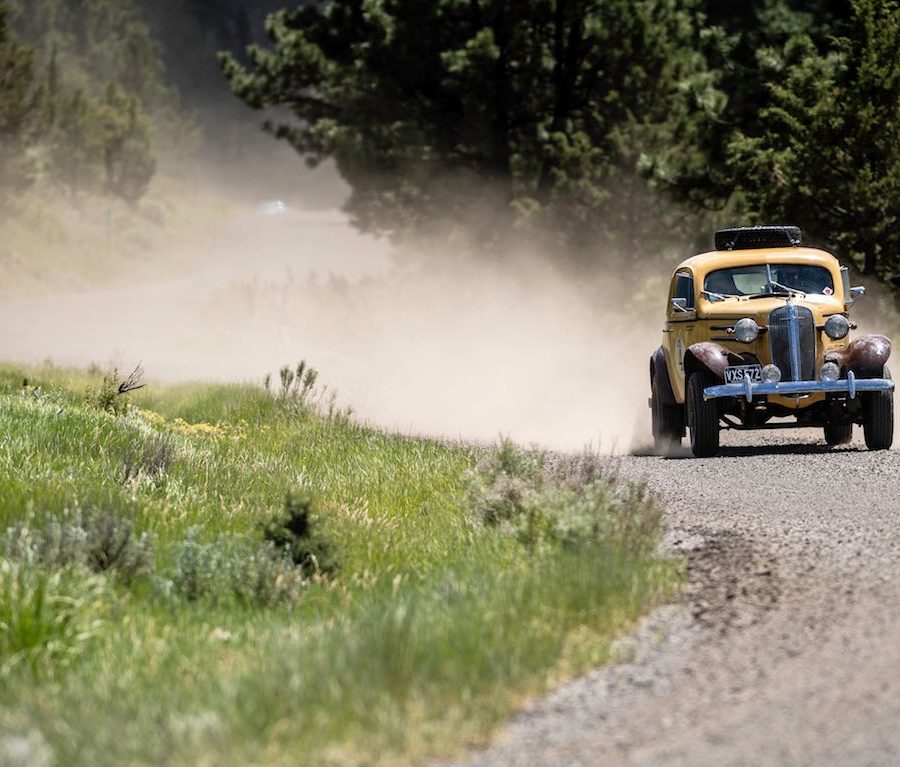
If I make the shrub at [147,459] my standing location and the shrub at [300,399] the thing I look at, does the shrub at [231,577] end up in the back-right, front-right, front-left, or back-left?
back-right

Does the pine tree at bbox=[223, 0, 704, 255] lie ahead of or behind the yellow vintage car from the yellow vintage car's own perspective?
behind

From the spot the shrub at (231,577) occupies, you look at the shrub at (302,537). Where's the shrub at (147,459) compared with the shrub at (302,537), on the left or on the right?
left

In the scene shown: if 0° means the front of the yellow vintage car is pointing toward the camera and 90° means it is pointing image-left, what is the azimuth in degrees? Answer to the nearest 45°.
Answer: approximately 0°

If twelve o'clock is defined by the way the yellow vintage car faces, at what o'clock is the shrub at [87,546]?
The shrub is roughly at 1 o'clock from the yellow vintage car.

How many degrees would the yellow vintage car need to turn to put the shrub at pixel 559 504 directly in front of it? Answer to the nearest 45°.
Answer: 0° — it already faces it

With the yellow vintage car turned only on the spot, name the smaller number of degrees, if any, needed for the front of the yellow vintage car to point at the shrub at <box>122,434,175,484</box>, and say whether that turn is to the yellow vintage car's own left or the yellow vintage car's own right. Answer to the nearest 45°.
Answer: approximately 45° to the yellow vintage car's own right

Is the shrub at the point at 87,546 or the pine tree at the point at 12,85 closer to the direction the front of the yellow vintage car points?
the shrub
